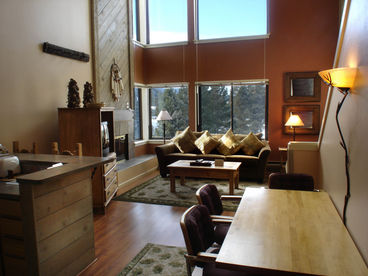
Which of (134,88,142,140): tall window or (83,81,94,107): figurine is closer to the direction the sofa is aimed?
the figurine

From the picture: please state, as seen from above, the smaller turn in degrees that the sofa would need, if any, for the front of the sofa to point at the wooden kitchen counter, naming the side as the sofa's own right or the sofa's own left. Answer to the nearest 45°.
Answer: approximately 45° to the sofa's own right

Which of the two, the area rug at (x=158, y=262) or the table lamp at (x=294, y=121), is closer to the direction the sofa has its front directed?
the area rug

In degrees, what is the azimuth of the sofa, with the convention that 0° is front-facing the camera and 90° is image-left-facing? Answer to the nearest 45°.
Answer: approximately 0°
